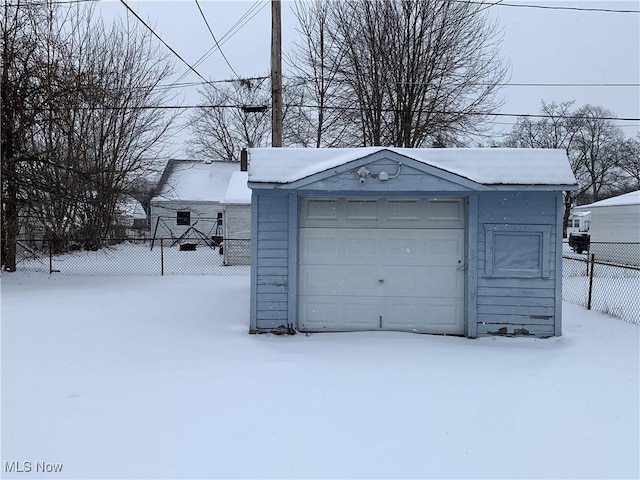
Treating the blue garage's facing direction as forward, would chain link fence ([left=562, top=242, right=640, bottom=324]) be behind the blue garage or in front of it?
behind

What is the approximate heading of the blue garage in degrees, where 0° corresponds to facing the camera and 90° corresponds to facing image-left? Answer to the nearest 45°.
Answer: approximately 0°

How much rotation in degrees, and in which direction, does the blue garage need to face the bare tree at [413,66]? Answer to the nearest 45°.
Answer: approximately 180°

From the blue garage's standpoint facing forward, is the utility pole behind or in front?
behind

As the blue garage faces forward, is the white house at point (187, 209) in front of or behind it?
behind

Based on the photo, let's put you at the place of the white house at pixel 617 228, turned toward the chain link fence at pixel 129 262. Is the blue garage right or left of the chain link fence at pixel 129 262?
left

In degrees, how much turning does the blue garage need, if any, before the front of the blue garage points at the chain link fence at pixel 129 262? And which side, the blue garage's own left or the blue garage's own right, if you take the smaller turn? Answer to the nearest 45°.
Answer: approximately 135° to the blue garage's own right

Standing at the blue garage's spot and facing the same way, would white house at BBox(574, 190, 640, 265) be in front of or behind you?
behind
